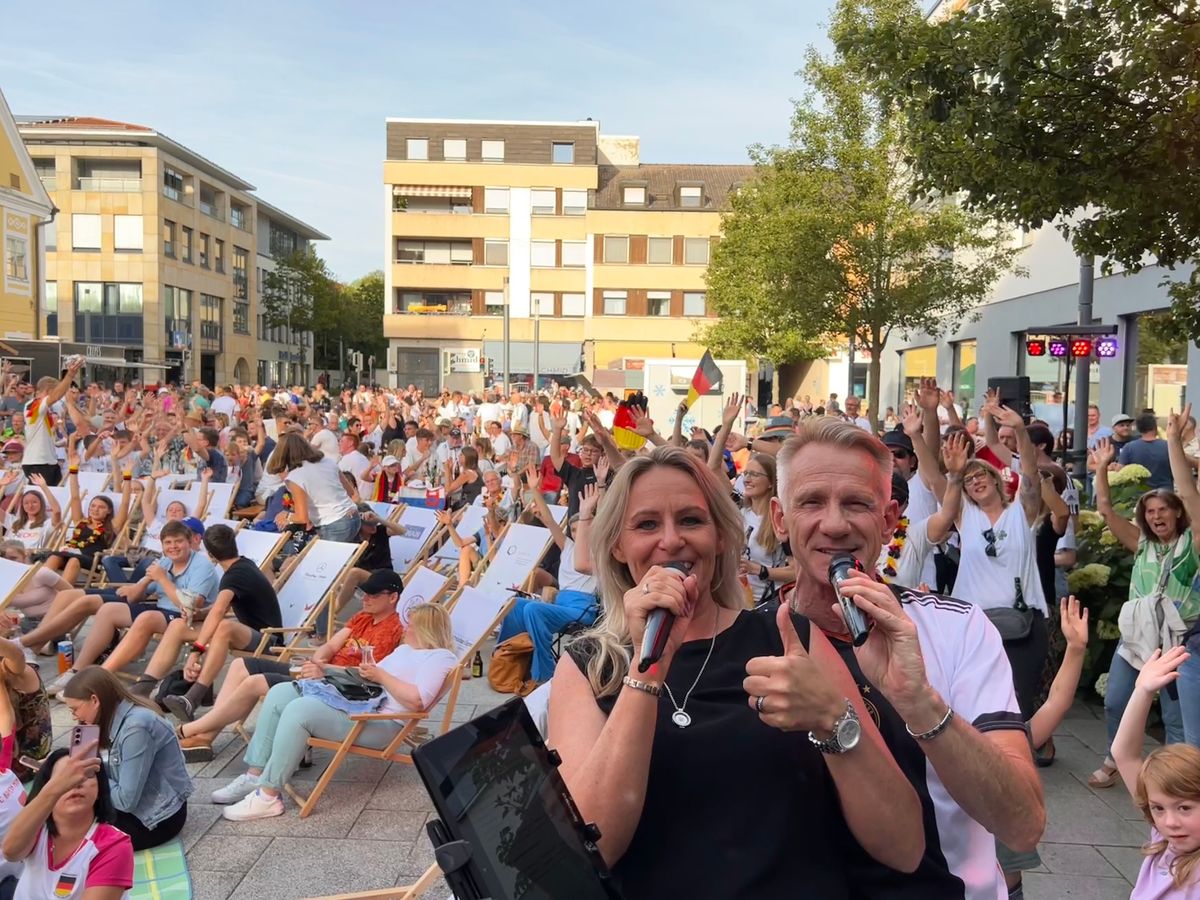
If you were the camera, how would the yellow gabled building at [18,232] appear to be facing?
facing the viewer and to the right of the viewer

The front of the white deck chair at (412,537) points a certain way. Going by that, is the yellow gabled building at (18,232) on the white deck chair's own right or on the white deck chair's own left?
on the white deck chair's own right

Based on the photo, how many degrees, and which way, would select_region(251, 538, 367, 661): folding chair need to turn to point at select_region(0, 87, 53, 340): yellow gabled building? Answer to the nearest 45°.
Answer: approximately 135° to its right

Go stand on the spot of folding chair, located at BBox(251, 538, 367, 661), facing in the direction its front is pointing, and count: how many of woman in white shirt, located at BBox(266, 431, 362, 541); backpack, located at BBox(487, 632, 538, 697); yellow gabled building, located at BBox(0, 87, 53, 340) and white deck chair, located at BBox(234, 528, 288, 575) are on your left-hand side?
1

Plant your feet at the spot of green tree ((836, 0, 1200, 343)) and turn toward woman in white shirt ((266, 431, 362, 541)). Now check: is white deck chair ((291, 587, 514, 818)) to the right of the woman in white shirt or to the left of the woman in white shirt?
left

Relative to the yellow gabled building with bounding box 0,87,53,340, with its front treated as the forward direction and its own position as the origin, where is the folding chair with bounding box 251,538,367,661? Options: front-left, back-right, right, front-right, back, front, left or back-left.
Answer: front-right

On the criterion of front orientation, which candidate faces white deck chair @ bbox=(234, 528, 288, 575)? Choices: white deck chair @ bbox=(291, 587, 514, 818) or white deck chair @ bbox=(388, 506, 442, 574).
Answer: white deck chair @ bbox=(388, 506, 442, 574)

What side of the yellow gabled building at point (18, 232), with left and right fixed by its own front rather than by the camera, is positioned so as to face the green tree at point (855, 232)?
front

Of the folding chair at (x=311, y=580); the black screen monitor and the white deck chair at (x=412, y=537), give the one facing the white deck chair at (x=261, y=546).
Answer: the white deck chair at (x=412, y=537)

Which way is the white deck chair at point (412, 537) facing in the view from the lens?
facing the viewer and to the left of the viewer

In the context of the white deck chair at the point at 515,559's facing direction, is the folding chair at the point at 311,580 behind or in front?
in front

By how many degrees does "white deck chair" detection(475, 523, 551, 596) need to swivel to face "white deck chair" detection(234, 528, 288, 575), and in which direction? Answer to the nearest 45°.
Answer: approximately 45° to its right

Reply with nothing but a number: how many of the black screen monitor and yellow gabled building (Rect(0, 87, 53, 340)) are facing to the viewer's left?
0

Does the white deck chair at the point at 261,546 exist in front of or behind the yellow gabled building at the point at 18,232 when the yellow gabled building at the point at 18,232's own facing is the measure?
in front

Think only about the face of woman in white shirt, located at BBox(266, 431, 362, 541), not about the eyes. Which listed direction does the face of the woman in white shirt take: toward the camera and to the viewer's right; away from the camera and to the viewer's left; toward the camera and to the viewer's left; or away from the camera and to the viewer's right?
away from the camera and to the viewer's left

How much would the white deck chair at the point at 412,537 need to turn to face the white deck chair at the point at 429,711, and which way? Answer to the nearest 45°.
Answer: approximately 45° to its left

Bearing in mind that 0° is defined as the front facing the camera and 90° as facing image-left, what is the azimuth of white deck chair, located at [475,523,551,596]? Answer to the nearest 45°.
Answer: approximately 45°

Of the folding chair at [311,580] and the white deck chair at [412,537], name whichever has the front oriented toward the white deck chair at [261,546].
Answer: the white deck chair at [412,537]

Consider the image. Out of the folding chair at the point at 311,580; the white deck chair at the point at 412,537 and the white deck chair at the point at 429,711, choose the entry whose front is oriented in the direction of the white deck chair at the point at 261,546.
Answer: the white deck chair at the point at 412,537
